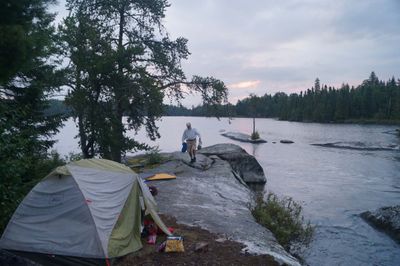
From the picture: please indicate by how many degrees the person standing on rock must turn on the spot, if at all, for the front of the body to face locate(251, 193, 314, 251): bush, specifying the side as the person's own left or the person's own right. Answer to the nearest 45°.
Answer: approximately 45° to the person's own left

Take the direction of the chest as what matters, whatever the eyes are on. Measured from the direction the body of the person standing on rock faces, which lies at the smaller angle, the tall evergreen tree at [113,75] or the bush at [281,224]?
the bush

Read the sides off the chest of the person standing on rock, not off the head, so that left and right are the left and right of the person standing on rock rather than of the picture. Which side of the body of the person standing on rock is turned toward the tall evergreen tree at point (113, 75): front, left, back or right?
right

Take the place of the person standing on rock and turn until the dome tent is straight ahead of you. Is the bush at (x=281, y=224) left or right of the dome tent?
left

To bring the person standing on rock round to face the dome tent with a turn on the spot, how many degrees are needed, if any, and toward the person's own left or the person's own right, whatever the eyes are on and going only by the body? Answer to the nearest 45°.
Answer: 0° — they already face it

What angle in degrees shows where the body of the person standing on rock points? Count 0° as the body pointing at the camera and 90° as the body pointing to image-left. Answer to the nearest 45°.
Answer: approximately 0°

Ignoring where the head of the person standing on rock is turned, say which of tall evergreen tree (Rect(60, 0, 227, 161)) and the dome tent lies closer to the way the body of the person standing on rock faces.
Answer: the dome tent
